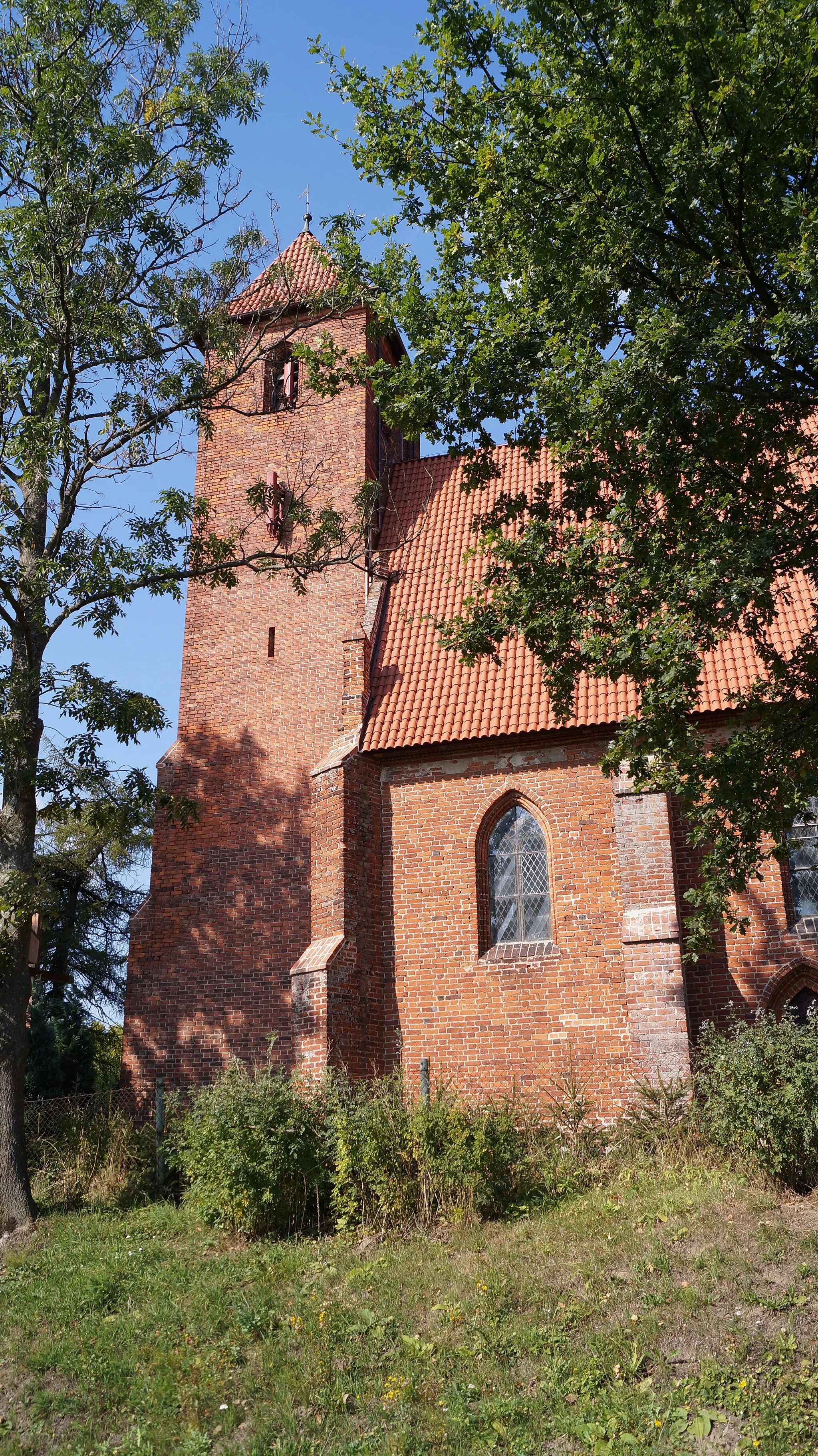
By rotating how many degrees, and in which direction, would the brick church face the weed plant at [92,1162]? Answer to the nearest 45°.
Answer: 0° — it already faces it

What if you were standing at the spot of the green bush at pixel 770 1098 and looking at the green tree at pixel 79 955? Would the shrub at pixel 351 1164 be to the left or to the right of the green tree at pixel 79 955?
left

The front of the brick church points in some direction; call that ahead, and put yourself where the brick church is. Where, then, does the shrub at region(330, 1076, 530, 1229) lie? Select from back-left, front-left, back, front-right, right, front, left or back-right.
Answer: left

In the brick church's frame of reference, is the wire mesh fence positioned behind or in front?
in front

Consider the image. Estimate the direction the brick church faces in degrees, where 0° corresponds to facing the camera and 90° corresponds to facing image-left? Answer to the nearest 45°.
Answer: approximately 90°

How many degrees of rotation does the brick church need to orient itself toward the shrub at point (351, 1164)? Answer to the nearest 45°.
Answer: approximately 90° to its left

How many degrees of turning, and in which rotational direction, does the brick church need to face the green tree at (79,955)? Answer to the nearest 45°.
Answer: approximately 45° to its right

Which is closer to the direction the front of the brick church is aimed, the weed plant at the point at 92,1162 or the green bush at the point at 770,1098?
the weed plant
